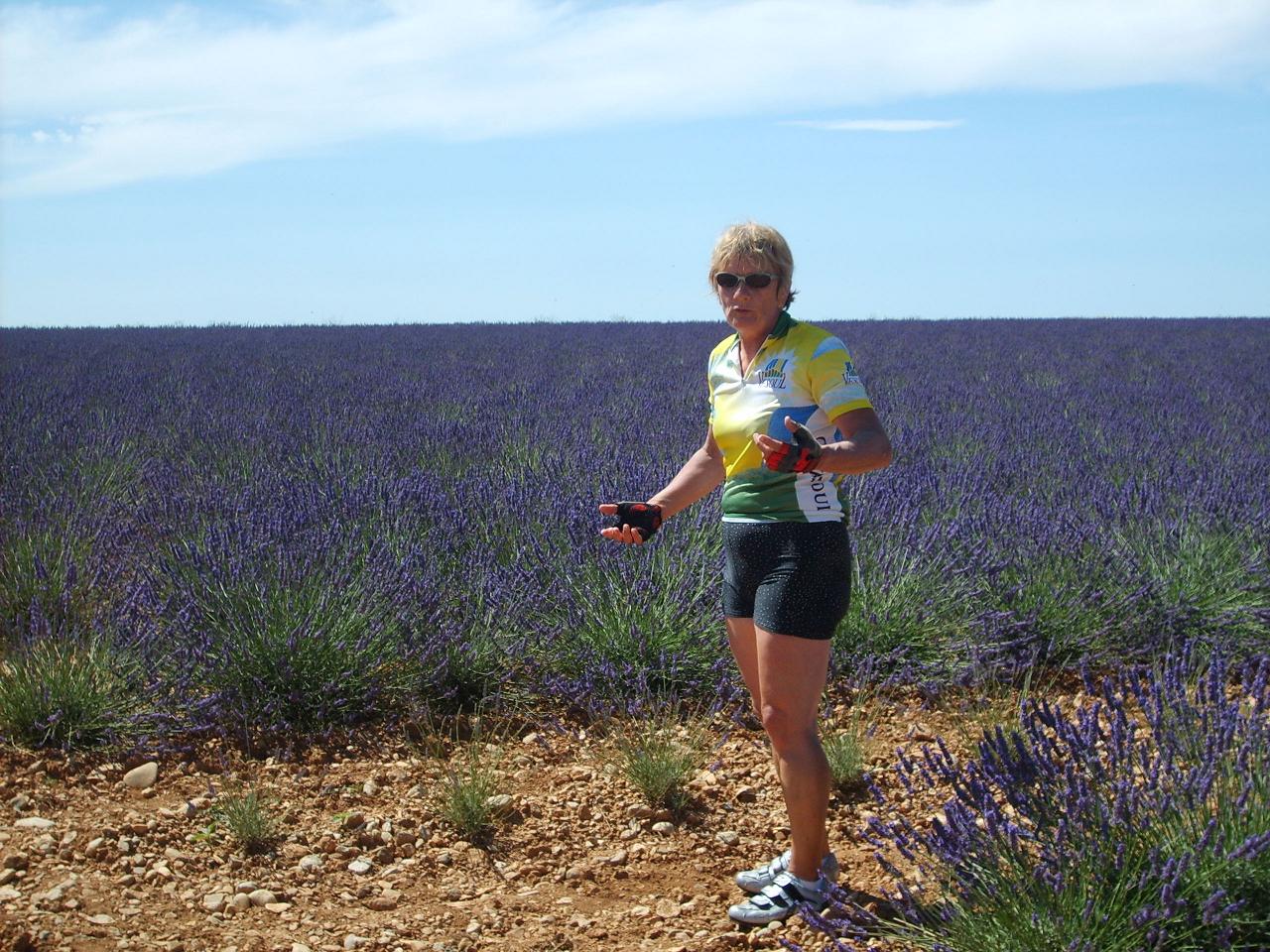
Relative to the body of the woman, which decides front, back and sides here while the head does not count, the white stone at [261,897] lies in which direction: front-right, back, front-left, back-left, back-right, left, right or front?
front-right

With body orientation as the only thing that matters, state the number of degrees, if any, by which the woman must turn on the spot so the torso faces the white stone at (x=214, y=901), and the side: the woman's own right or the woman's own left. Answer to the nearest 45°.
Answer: approximately 45° to the woman's own right

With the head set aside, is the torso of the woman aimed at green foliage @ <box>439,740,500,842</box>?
no

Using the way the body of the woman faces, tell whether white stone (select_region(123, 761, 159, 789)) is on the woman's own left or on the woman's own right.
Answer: on the woman's own right

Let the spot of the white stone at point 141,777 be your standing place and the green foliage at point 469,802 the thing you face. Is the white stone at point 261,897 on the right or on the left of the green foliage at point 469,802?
right

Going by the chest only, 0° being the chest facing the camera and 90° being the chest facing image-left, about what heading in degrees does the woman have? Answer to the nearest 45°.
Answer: approximately 45°

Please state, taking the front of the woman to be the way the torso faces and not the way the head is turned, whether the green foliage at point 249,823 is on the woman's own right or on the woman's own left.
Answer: on the woman's own right

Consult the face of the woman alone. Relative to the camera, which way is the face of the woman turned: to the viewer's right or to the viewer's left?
to the viewer's left
